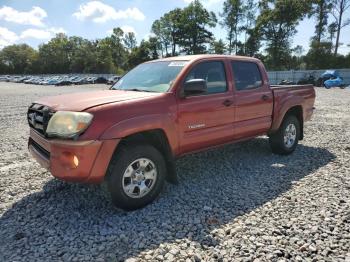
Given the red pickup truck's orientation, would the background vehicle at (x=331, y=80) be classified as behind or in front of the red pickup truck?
behind

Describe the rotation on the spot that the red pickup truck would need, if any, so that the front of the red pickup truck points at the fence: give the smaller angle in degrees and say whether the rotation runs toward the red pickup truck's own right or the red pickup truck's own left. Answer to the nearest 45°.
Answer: approximately 180°

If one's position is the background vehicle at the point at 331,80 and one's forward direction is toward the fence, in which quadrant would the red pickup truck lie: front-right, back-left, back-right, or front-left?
back-left

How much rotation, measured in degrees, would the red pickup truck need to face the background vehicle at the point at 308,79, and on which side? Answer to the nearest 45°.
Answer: approximately 180°

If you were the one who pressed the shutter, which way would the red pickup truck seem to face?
facing the viewer and to the left of the viewer
